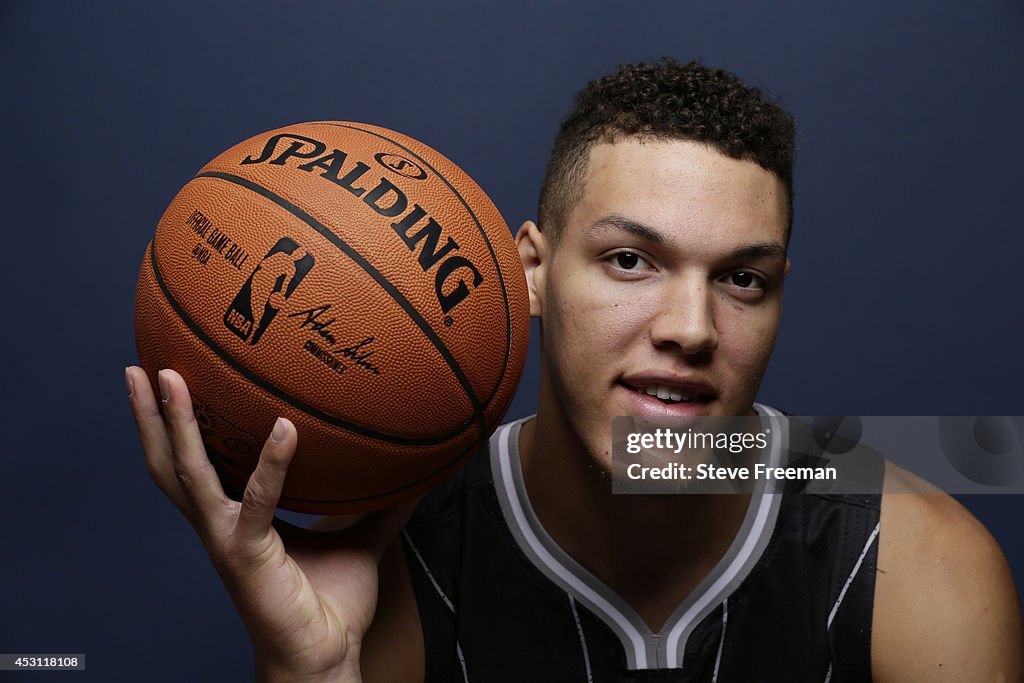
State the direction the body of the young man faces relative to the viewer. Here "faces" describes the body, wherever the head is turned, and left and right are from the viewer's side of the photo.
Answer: facing the viewer
